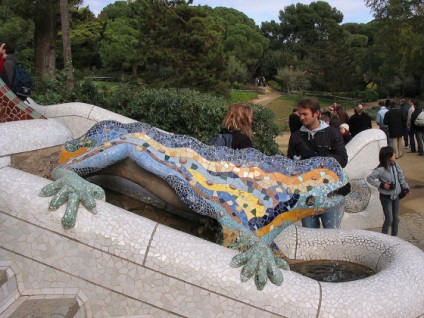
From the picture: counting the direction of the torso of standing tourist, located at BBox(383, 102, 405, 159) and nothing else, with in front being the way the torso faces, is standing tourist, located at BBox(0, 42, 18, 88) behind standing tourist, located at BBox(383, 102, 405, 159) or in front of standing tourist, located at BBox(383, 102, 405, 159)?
behind

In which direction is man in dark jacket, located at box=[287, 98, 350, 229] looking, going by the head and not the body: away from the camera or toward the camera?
toward the camera

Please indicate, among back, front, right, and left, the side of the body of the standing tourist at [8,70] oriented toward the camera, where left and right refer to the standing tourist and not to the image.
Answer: left

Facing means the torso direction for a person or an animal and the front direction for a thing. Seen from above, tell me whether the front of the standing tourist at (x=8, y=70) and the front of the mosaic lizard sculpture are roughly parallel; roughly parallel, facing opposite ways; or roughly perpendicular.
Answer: roughly parallel, facing opposite ways

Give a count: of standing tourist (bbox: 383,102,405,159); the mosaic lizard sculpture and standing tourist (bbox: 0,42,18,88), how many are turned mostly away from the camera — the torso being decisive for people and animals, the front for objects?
1

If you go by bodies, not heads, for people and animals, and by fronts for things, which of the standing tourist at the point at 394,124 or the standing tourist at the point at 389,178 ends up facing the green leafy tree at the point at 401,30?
the standing tourist at the point at 394,124

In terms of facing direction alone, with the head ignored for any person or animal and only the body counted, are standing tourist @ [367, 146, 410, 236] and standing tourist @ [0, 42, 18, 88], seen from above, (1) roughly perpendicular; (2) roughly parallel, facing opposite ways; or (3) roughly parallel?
roughly perpendicular

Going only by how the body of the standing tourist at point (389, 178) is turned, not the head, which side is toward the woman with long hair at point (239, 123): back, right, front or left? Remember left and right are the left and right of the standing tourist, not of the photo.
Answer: right

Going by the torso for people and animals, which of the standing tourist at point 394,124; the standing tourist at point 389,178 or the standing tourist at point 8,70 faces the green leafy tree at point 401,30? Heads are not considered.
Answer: the standing tourist at point 394,124

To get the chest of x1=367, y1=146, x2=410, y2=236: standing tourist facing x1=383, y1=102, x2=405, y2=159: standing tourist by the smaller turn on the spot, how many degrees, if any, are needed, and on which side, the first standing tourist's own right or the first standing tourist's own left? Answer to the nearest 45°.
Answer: approximately 135° to the first standing tourist's own left

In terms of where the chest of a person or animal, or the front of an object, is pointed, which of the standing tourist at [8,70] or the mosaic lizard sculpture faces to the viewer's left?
the standing tourist

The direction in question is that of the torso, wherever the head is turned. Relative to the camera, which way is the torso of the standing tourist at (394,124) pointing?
away from the camera

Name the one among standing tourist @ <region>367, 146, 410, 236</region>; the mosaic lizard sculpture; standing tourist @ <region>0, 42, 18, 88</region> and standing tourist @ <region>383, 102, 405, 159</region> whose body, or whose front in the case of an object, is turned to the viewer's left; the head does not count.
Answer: standing tourist @ <region>0, 42, 18, 88</region>

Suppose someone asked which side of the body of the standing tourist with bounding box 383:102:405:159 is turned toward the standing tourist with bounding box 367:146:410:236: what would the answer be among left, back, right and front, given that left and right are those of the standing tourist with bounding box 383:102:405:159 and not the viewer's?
back

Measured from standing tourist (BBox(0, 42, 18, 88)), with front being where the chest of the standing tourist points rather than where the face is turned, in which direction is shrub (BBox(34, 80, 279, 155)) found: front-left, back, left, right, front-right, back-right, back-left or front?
back-right

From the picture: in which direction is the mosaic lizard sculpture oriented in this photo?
to the viewer's right

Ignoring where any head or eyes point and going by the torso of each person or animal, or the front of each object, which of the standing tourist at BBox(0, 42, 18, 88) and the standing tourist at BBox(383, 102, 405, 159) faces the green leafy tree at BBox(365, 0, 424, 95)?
the standing tourist at BBox(383, 102, 405, 159)
